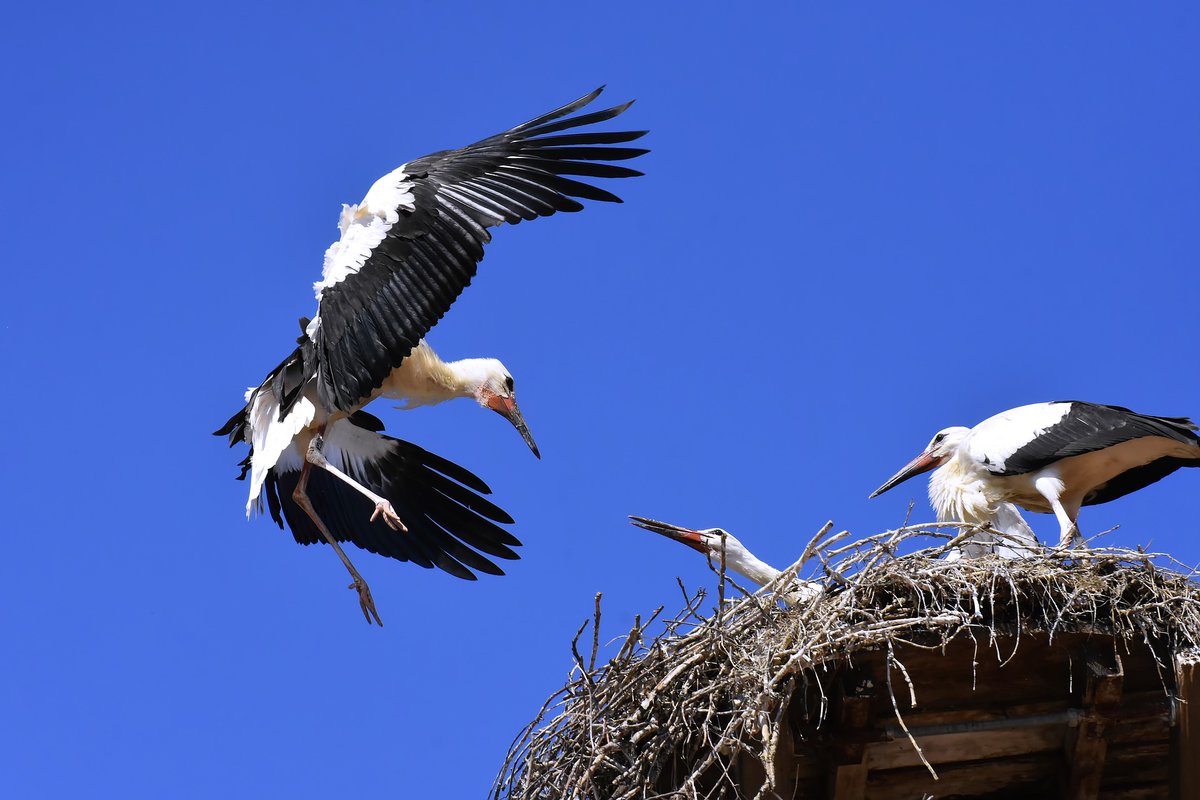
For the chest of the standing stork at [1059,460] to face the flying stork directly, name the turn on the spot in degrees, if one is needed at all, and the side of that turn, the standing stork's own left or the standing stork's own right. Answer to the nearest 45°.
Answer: approximately 45° to the standing stork's own left

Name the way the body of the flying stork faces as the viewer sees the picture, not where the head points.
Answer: to the viewer's right

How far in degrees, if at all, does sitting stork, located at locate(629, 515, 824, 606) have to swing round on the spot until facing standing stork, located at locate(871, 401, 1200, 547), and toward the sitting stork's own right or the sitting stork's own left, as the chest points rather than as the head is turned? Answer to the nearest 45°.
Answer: approximately 180°

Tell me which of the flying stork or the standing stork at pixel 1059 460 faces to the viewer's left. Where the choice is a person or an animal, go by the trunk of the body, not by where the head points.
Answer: the standing stork

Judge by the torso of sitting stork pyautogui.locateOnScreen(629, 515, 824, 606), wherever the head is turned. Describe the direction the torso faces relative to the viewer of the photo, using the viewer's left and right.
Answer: facing to the left of the viewer

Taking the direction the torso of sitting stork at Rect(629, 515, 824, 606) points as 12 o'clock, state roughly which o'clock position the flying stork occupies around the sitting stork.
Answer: The flying stork is roughly at 11 o'clock from the sitting stork.

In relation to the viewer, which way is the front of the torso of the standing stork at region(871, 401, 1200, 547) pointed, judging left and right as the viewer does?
facing to the left of the viewer

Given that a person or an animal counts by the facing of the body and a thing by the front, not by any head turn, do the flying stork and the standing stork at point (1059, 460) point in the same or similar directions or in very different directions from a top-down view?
very different directions

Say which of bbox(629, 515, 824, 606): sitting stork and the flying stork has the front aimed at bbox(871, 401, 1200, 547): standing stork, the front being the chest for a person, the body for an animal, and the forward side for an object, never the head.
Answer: the flying stork
